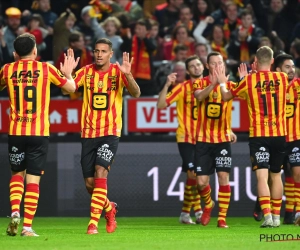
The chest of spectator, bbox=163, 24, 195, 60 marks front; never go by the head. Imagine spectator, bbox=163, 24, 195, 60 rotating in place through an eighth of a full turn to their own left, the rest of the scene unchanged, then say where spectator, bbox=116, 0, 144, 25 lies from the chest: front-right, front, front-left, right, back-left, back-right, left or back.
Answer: back

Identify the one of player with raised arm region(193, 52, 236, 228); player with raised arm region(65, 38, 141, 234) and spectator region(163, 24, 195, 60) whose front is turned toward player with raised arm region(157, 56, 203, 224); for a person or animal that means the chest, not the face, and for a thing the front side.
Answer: the spectator

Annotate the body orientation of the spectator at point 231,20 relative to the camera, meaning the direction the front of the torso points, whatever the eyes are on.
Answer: toward the camera

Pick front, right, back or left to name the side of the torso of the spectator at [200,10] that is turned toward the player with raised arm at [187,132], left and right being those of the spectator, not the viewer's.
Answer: front

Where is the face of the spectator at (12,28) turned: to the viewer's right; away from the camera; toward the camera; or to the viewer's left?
toward the camera

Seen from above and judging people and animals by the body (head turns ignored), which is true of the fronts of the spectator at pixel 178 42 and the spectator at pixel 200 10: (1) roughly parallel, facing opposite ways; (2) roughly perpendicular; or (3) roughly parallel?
roughly parallel

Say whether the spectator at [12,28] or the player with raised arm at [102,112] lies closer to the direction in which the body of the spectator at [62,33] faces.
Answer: the player with raised arm

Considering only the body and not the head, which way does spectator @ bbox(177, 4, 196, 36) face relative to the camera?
toward the camera

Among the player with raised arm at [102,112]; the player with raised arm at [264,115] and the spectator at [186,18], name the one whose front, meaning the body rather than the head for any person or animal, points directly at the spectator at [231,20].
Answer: the player with raised arm at [264,115]

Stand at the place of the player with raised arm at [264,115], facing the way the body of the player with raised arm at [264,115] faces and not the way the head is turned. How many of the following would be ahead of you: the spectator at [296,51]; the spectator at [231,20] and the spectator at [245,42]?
3

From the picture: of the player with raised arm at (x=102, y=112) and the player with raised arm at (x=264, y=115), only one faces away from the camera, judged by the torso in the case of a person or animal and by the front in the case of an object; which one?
the player with raised arm at (x=264, y=115)

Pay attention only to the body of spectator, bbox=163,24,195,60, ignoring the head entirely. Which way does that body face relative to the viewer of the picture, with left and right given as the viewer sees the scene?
facing the viewer

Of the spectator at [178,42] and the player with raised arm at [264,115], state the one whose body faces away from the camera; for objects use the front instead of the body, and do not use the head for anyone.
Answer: the player with raised arm

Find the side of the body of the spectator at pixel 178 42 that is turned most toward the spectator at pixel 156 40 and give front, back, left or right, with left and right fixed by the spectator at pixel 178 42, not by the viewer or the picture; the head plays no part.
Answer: right

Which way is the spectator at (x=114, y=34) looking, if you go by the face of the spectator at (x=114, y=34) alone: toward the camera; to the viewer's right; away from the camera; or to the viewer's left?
toward the camera

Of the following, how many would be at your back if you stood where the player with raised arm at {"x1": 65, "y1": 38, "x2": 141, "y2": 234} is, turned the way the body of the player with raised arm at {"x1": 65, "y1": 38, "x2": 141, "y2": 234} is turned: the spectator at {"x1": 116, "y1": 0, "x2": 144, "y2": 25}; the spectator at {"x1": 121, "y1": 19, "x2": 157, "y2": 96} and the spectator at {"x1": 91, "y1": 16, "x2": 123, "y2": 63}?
3

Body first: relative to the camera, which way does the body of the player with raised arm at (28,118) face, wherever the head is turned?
away from the camera

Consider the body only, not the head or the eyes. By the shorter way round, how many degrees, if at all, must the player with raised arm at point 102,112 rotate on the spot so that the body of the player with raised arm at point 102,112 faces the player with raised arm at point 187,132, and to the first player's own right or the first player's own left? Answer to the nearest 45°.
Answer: approximately 135° to the first player's own left

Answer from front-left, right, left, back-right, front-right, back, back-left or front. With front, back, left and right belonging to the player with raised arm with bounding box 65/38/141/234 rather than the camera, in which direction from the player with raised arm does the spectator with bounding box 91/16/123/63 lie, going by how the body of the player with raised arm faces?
back
